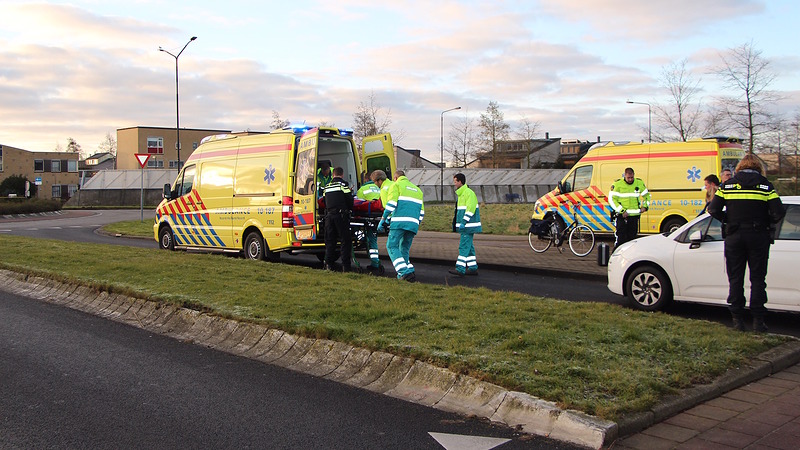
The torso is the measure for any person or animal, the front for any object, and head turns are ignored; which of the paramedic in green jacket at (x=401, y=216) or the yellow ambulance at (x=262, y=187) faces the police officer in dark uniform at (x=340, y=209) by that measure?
the paramedic in green jacket

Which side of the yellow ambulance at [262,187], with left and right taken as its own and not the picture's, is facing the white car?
back

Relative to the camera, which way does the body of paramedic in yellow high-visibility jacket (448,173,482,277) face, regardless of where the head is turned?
to the viewer's left

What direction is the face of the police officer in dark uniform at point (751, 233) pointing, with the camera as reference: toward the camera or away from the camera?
away from the camera

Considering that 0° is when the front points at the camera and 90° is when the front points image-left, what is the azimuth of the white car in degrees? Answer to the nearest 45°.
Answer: approximately 90°

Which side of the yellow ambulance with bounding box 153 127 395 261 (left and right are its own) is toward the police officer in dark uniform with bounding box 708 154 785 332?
back

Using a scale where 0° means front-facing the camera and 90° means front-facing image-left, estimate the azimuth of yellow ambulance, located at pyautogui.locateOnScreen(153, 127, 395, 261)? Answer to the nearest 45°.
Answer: approximately 135°

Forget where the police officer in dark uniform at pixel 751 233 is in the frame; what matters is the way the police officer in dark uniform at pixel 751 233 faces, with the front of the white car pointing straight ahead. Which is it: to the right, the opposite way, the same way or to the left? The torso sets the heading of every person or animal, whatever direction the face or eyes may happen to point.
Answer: to the right

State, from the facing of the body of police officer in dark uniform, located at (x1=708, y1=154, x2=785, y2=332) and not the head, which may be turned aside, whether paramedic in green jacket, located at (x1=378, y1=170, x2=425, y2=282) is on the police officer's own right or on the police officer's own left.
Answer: on the police officer's own left

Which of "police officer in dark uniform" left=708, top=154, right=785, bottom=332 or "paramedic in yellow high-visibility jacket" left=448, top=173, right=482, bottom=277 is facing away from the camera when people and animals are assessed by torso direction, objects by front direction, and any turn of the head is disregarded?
the police officer in dark uniform

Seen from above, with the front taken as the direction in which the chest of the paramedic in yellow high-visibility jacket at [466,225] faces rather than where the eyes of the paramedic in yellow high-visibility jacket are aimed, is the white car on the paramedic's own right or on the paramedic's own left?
on the paramedic's own left

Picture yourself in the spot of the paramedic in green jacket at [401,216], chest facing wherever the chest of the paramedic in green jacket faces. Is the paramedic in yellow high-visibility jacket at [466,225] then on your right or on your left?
on your right

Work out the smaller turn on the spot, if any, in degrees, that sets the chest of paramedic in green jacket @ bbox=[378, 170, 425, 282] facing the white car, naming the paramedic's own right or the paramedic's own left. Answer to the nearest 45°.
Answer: approximately 180°

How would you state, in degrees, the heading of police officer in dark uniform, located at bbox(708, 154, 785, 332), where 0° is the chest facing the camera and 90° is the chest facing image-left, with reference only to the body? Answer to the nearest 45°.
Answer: approximately 180°

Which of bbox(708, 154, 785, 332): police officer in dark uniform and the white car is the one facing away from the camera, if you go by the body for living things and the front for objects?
the police officer in dark uniform
